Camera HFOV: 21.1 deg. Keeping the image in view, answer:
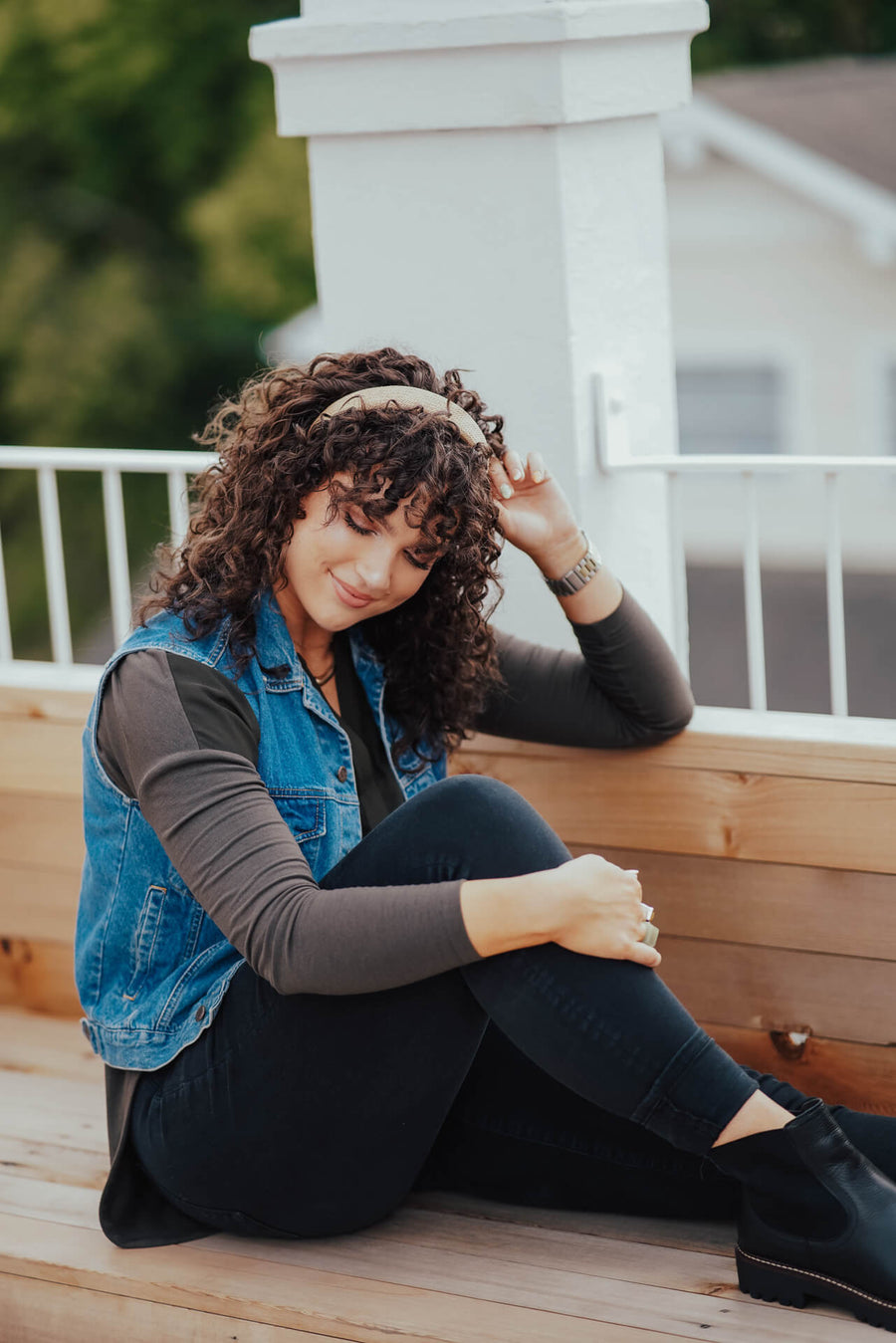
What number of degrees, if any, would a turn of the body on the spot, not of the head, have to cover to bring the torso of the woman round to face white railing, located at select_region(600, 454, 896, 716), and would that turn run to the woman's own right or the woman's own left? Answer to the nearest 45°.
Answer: approximately 90° to the woman's own left

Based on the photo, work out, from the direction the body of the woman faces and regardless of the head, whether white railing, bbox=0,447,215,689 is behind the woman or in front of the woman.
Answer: behind
